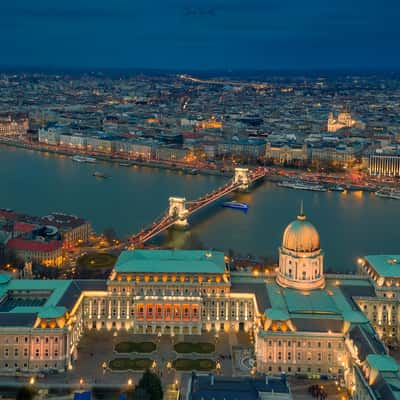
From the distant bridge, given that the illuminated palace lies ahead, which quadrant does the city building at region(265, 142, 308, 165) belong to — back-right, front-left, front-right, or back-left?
back-left

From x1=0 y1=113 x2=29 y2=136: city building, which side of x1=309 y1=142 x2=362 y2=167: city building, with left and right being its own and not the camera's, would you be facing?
right

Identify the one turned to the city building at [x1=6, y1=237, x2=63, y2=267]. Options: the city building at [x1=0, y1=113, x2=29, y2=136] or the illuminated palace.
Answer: the city building at [x1=0, y1=113, x2=29, y2=136]

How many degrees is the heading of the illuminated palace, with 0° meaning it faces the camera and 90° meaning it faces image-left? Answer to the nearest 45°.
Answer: approximately 0°

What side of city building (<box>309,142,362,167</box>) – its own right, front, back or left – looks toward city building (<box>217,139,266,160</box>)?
right
